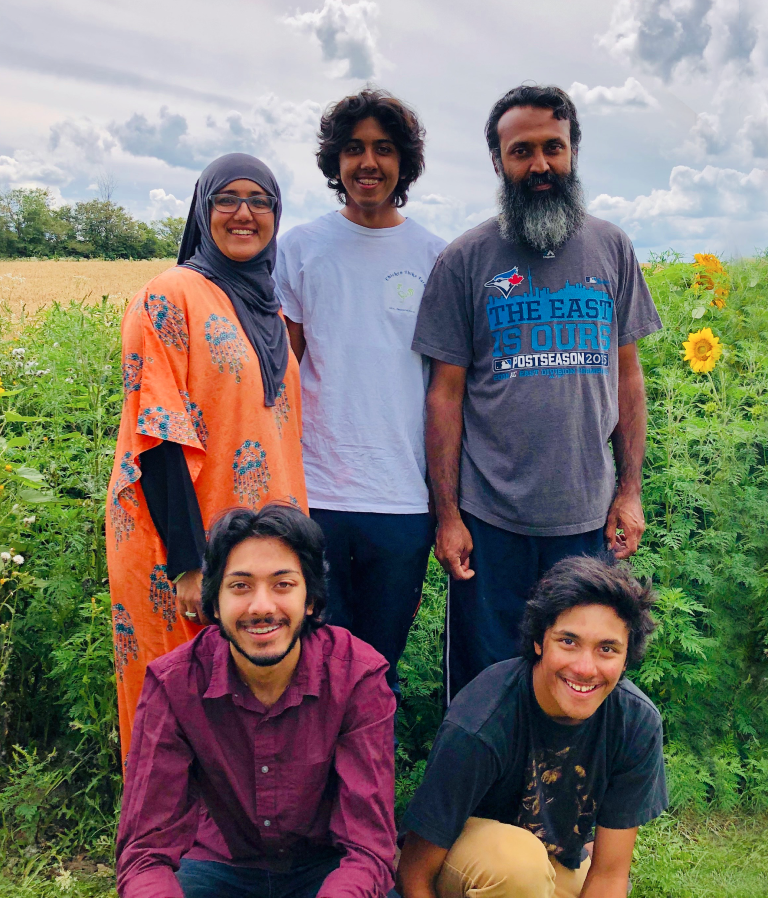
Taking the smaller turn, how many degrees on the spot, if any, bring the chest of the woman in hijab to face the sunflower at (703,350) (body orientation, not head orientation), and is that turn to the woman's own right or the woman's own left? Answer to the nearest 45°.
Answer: approximately 90° to the woman's own left

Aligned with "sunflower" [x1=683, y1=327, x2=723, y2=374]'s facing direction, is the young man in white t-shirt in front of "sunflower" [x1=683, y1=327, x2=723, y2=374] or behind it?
in front

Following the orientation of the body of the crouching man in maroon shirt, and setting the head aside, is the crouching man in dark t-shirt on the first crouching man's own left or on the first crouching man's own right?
on the first crouching man's own left

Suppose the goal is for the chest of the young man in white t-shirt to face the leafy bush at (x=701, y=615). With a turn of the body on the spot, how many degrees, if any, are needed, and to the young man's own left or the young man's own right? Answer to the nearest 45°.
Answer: approximately 135° to the young man's own left

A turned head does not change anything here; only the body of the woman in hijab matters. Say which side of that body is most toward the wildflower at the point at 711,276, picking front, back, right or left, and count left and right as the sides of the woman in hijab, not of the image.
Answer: left

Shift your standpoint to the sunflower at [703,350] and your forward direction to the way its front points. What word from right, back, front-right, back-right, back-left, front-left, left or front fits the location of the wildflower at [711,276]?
back
